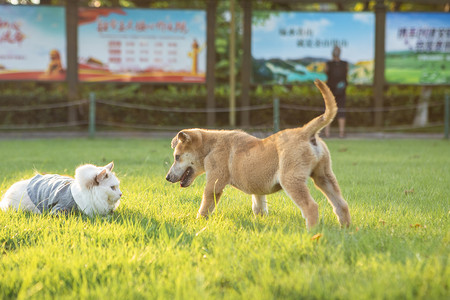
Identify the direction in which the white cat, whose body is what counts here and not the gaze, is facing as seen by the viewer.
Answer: to the viewer's right

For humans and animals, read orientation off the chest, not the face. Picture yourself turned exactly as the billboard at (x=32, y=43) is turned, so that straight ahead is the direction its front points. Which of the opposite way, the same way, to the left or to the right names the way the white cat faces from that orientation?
to the left

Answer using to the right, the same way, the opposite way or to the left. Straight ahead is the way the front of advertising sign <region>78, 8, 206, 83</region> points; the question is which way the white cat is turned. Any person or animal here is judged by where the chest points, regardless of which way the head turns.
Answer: to the left

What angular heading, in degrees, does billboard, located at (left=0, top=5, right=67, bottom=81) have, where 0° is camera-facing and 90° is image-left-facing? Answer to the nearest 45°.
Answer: approximately 0°

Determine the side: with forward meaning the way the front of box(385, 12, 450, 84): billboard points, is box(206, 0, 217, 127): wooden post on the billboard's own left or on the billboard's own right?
on the billboard's own right

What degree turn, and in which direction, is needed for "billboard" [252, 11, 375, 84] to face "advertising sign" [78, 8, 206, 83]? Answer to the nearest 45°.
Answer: approximately 90° to its right
